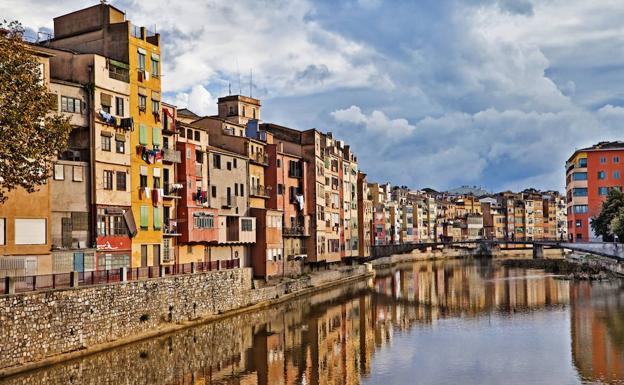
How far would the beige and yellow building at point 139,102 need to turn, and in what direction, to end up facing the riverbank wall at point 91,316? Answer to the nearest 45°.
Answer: approximately 45° to its right

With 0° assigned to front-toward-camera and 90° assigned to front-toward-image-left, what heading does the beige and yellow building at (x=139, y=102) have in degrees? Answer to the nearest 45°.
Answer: approximately 315°
